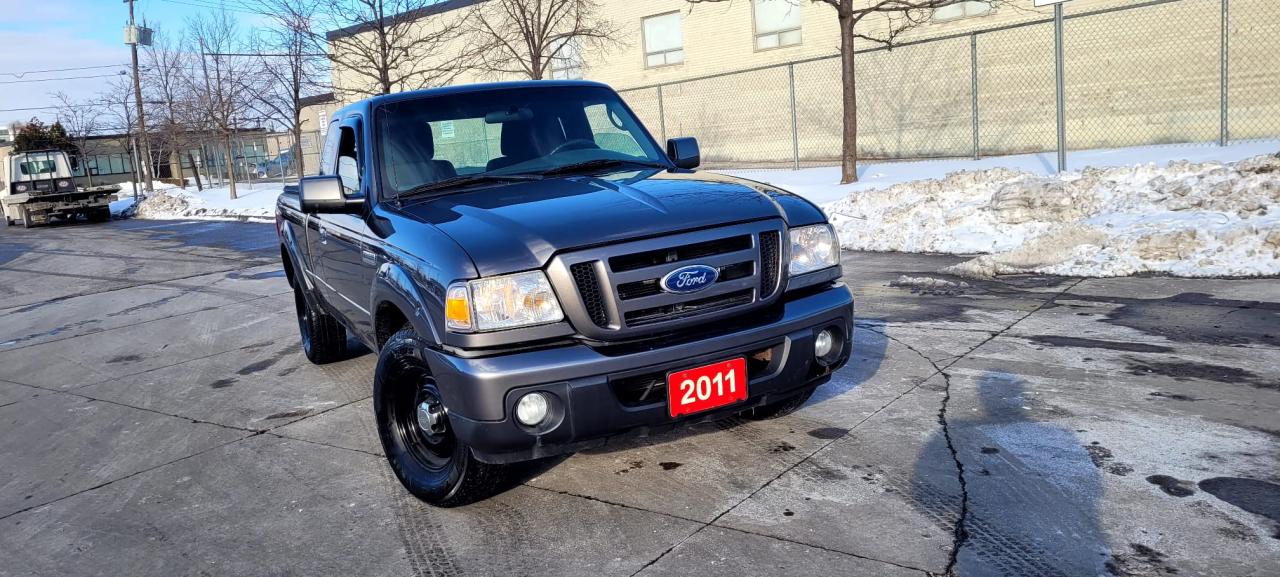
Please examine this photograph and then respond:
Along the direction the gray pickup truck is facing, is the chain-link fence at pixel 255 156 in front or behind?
behind

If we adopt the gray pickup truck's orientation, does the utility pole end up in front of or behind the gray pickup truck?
behind

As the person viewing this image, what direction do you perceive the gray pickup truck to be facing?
facing the viewer and to the right of the viewer

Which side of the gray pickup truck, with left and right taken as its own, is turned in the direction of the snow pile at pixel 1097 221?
left

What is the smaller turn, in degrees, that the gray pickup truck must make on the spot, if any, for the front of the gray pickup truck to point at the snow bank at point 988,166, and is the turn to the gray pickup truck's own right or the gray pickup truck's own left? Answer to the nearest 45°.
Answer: approximately 90° to the gray pickup truck's own left
